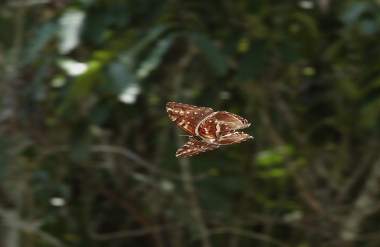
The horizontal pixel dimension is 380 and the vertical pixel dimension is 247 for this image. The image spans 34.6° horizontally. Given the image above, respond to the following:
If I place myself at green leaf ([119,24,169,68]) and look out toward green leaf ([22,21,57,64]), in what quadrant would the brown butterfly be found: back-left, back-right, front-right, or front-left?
back-left

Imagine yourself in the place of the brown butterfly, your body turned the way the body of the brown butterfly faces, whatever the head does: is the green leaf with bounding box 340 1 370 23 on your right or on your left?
on your right

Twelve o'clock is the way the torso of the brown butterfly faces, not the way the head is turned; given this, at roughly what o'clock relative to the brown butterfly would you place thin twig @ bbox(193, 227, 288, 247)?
The thin twig is roughly at 3 o'clock from the brown butterfly.
